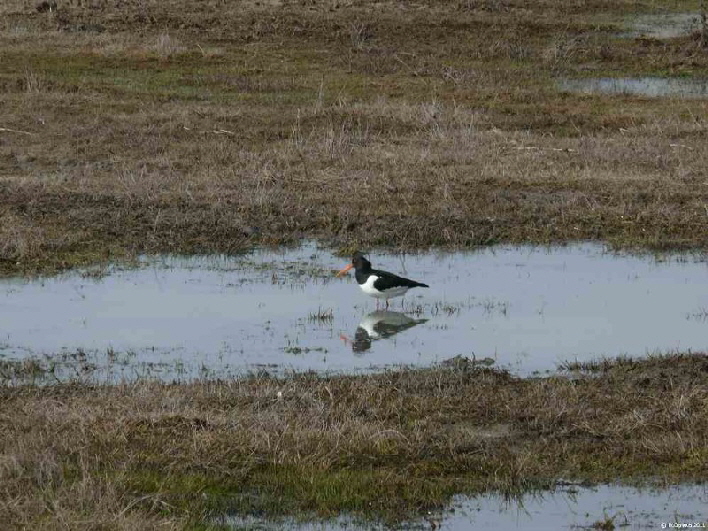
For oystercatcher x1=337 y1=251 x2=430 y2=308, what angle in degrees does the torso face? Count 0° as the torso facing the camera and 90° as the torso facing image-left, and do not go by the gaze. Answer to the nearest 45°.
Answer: approximately 90°
